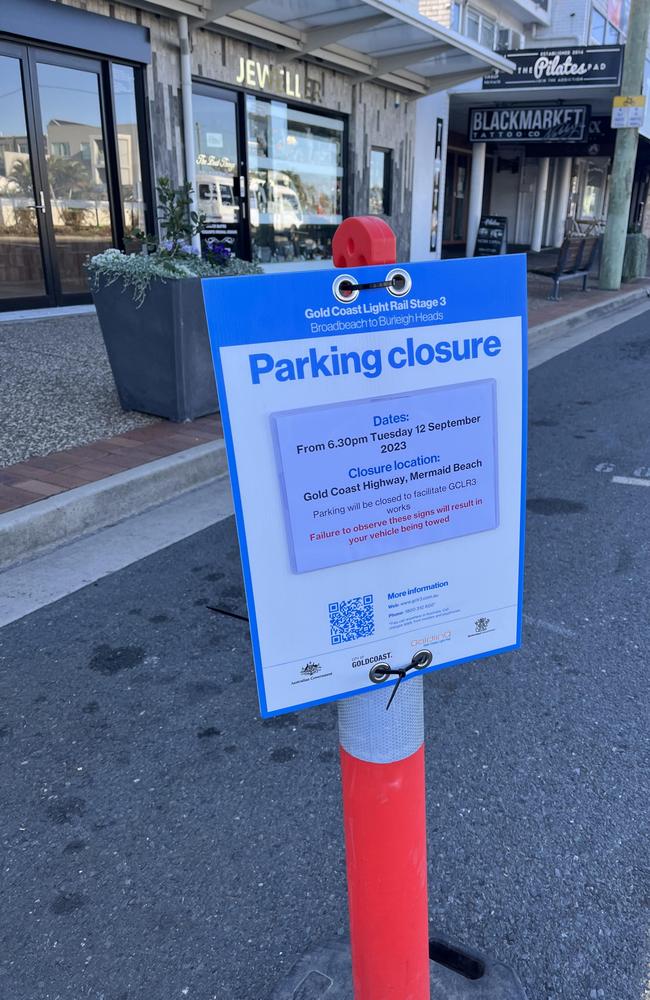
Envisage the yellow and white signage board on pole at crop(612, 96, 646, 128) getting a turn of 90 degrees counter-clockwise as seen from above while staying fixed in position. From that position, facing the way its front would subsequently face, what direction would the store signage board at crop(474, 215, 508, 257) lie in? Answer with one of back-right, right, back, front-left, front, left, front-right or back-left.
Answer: back-left

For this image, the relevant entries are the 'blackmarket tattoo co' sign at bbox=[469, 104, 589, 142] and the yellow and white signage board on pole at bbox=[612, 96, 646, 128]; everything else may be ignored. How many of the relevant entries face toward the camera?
2

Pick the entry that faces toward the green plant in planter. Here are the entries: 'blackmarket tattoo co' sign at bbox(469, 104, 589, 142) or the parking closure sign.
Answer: the 'blackmarket tattoo co' sign

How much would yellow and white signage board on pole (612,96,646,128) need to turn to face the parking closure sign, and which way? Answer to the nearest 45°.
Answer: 0° — it already faces it

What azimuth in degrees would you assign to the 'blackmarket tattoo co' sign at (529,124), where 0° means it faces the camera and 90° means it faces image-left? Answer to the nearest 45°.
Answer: approximately 0°

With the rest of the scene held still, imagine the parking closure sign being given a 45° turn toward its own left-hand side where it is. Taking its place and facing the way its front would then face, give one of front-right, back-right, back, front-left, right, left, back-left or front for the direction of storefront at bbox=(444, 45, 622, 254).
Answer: back-left

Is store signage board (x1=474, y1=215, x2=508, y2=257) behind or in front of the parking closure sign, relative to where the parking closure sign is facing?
behind

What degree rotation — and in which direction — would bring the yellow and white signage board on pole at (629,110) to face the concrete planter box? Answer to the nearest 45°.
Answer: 0° — it already faces it
